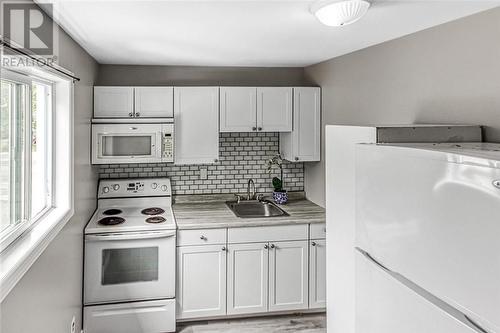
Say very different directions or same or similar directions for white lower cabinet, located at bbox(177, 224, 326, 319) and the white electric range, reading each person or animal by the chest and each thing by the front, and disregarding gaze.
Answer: same or similar directions

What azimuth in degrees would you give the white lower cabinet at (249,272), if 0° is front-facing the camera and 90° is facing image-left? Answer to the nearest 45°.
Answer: approximately 0°

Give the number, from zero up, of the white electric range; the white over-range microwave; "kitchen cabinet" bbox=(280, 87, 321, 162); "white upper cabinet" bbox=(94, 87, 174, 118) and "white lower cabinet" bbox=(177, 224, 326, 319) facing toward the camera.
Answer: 5

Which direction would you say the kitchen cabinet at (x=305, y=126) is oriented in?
toward the camera

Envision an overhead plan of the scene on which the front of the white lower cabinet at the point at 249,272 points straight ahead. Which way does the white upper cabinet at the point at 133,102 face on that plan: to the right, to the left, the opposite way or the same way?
the same way

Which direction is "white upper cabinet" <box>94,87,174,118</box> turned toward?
toward the camera

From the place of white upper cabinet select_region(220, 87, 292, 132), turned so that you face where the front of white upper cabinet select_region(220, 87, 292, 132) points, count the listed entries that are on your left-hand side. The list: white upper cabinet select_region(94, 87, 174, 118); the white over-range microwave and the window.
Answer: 0

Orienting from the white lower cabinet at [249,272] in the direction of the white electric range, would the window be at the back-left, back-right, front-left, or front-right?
front-left

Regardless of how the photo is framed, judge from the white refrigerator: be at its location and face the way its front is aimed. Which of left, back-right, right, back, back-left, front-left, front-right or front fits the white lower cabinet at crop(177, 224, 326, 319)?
right

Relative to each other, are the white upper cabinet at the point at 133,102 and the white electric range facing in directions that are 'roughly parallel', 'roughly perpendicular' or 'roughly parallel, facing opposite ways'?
roughly parallel

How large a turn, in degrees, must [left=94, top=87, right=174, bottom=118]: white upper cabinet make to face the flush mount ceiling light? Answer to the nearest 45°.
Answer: approximately 45° to its left

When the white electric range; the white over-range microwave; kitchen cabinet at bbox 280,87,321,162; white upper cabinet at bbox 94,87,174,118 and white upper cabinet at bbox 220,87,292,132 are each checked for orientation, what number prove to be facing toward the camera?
5

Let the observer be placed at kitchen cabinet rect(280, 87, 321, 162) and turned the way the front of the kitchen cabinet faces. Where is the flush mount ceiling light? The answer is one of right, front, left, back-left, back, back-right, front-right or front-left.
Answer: front
